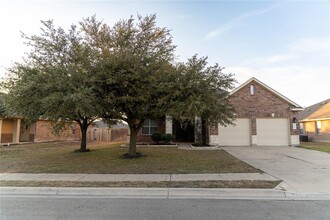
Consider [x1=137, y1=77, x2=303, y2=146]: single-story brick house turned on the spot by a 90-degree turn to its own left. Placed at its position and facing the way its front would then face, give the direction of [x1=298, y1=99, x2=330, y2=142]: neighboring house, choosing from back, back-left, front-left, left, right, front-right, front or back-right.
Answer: front-left

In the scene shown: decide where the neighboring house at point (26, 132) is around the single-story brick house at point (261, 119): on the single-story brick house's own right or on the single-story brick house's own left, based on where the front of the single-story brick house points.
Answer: on the single-story brick house's own right

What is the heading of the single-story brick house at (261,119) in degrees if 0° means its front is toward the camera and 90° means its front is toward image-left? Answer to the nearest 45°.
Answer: approximately 0°

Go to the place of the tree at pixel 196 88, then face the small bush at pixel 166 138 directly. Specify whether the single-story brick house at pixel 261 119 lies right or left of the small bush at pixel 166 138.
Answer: right

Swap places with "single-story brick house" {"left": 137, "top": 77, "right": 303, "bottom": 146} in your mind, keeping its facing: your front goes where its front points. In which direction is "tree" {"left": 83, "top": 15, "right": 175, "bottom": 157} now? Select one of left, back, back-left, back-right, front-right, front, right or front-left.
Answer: front-right

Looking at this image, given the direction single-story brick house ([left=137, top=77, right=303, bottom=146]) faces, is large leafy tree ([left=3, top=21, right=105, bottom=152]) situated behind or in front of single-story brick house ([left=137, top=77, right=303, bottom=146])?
in front

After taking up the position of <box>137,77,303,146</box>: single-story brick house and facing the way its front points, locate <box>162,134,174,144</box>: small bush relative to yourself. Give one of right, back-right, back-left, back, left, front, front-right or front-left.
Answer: right

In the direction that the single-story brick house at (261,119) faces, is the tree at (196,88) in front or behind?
in front
